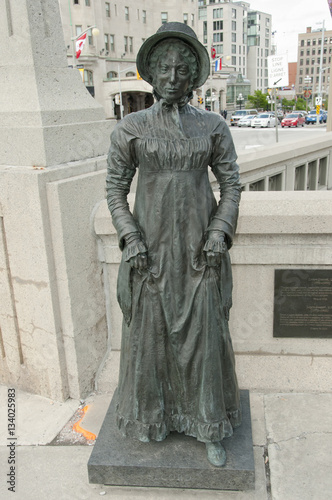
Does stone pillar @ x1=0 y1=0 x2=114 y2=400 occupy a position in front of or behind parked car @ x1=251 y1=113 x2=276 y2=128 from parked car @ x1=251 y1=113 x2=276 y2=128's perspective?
in front

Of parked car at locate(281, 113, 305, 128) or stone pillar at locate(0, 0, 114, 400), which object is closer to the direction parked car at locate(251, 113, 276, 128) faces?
the stone pillar

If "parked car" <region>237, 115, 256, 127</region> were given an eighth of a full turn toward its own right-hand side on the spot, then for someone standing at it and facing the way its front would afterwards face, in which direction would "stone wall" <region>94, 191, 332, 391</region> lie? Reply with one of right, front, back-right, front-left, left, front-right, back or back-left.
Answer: left

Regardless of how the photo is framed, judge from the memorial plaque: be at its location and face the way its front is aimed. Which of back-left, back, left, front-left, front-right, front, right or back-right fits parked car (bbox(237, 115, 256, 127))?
back

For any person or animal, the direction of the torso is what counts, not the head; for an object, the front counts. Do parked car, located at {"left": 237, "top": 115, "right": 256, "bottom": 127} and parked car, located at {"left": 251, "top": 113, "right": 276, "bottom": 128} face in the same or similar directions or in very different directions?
same or similar directions

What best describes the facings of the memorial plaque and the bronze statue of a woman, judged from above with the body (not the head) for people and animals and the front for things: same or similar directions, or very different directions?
same or similar directions

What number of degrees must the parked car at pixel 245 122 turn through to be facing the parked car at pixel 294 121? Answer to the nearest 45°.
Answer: approximately 135° to its left

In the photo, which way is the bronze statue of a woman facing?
toward the camera

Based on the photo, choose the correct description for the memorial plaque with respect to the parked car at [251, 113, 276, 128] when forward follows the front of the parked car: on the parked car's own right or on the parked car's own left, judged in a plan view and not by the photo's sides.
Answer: on the parked car's own left

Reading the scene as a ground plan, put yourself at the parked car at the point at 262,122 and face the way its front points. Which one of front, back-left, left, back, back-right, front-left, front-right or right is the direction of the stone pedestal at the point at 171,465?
front-left

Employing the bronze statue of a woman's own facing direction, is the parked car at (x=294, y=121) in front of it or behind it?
behind

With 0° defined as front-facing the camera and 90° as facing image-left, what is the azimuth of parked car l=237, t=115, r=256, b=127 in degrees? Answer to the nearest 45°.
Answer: approximately 45°

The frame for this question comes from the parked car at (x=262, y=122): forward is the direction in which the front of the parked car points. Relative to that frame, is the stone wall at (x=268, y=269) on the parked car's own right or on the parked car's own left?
on the parked car's own left

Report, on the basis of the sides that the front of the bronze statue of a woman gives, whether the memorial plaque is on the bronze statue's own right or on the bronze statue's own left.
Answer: on the bronze statue's own left

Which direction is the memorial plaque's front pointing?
toward the camera

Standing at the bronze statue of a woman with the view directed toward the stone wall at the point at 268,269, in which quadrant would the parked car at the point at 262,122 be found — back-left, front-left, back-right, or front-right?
front-left

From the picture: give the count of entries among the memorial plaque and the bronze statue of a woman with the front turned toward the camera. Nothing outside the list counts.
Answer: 2

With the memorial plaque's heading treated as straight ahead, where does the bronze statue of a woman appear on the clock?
The bronze statue of a woman is roughly at 1 o'clock from the memorial plaque.

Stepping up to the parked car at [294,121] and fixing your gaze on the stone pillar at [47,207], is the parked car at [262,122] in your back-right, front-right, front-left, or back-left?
front-right
